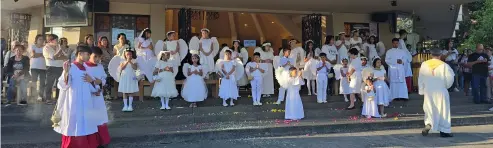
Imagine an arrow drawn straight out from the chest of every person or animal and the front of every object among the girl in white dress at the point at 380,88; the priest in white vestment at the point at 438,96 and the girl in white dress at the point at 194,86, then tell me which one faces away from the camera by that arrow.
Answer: the priest in white vestment

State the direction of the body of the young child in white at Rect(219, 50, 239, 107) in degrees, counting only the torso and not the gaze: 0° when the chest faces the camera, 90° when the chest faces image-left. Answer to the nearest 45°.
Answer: approximately 0°

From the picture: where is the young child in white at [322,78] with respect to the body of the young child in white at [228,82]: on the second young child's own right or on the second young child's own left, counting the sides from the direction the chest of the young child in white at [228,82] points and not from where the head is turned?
on the second young child's own left

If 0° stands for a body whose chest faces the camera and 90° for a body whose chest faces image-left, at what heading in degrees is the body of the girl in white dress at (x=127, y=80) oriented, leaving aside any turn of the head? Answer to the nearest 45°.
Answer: approximately 0°

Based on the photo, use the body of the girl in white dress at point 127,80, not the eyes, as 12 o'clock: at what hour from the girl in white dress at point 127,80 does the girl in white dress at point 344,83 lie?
the girl in white dress at point 344,83 is roughly at 9 o'clock from the girl in white dress at point 127,80.

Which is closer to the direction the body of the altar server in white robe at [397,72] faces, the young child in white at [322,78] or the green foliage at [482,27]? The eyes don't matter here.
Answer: the young child in white

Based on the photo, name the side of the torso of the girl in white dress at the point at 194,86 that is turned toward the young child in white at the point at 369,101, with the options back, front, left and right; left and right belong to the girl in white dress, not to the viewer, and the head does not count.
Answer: left

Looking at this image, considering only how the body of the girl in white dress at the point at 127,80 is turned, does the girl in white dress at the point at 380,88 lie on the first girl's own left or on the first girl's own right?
on the first girl's own left

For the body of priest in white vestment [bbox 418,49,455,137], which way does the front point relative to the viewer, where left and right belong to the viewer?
facing away from the viewer
